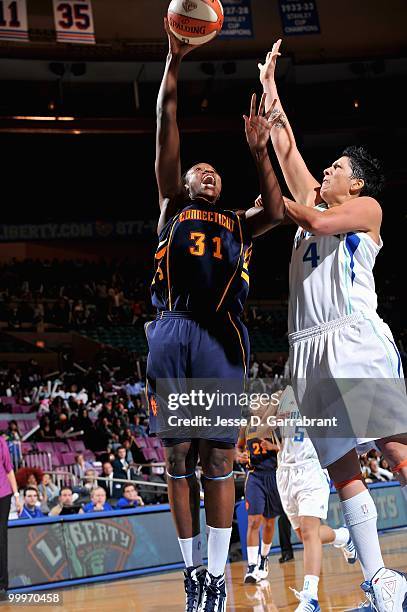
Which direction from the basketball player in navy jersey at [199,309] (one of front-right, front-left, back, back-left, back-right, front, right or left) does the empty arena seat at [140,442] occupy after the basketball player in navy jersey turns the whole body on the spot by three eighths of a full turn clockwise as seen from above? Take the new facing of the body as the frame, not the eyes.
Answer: front-right

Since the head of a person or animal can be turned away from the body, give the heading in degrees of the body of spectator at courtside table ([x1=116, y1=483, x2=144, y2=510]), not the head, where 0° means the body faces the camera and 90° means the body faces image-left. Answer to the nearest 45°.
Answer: approximately 0°

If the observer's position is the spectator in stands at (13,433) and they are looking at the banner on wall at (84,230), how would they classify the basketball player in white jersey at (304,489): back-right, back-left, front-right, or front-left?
back-right

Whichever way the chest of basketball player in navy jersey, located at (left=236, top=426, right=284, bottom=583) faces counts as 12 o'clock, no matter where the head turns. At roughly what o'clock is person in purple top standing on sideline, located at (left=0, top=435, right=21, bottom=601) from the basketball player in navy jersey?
The person in purple top standing on sideline is roughly at 2 o'clock from the basketball player in navy jersey.

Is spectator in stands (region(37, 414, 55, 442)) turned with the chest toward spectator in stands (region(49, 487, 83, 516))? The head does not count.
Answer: yes

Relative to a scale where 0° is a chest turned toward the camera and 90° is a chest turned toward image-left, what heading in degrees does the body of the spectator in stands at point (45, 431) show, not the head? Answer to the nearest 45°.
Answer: approximately 0°

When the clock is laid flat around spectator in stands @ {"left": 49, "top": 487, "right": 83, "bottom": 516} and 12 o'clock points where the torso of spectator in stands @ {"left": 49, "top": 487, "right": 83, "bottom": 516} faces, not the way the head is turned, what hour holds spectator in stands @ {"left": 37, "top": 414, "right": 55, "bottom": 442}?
spectator in stands @ {"left": 37, "top": 414, "right": 55, "bottom": 442} is roughly at 6 o'clock from spectator in stands @ {"left": 49, "top": 487, "right": 83, "bottom": 516}.

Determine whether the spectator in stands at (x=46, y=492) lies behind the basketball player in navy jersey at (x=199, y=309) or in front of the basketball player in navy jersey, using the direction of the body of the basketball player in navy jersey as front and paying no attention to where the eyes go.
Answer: behind
